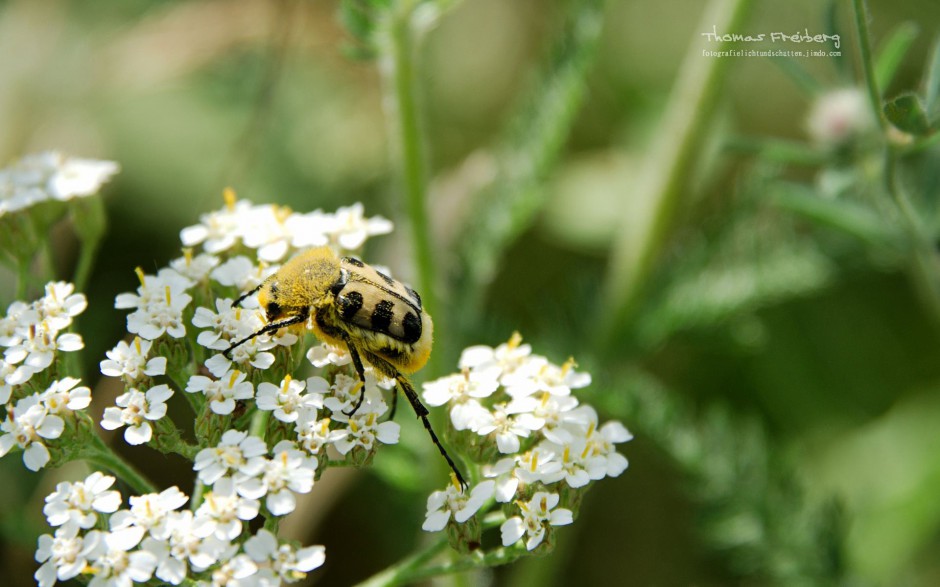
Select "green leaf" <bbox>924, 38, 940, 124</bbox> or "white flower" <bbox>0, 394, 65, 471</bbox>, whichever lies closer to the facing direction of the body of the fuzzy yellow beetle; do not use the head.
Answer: the white flower

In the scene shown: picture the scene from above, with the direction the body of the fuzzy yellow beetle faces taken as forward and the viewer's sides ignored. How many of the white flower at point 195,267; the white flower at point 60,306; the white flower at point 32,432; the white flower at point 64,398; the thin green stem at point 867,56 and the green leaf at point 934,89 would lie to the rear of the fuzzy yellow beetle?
2

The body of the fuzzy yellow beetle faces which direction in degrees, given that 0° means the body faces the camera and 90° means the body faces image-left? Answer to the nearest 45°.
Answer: approximately 90°

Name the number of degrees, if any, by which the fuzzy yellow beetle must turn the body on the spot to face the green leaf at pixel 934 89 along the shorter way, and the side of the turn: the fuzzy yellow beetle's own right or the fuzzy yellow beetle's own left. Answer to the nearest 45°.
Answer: approximately 180°

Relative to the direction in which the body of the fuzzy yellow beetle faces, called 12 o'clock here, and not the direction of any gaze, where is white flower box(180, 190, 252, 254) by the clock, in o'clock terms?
The white flower is roughly at 2 o'clock from the fuzzy yellow beetle.

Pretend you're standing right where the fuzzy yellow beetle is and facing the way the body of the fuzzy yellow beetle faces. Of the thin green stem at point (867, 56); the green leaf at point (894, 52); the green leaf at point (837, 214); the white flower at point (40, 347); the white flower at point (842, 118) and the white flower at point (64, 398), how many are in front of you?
2

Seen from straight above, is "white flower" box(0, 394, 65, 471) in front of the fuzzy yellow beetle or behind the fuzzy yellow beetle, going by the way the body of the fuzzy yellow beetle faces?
in front

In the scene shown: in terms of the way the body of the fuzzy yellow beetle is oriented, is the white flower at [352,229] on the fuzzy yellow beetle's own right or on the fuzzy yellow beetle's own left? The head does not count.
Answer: on the fuzzy yellow beetle's own right

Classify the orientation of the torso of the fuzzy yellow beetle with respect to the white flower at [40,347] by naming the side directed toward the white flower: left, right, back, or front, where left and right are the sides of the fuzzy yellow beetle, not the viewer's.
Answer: front

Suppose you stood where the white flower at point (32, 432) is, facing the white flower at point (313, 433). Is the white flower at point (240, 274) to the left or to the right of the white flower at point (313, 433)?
left

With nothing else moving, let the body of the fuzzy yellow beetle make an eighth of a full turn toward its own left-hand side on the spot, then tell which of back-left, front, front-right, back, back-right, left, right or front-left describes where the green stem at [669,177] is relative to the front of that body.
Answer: back

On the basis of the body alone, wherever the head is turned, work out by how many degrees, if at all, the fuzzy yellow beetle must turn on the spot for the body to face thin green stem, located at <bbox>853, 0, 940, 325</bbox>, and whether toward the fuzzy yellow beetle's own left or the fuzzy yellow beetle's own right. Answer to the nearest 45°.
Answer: approximately 180°

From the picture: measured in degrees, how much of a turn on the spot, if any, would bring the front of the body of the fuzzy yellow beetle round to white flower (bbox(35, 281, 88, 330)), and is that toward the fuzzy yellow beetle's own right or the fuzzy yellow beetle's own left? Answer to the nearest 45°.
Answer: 0° — it already faces it
